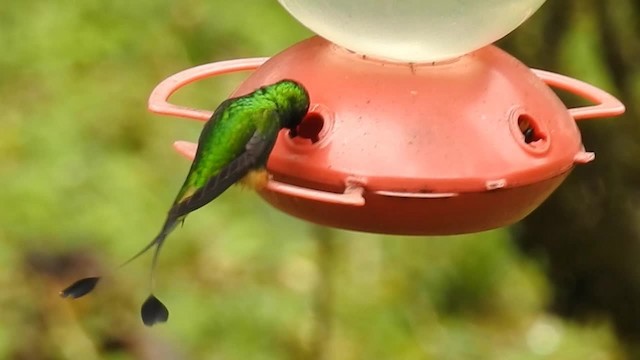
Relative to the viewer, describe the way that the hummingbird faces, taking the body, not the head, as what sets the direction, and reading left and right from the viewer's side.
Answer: facing away from the viewer and to the right of the viewer
